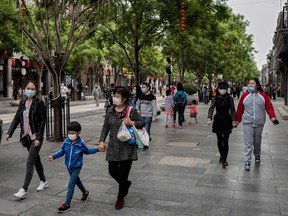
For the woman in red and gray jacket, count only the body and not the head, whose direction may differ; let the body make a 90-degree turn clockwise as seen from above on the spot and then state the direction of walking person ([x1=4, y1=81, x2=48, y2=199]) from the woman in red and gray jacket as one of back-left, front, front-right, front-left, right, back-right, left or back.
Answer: front-left

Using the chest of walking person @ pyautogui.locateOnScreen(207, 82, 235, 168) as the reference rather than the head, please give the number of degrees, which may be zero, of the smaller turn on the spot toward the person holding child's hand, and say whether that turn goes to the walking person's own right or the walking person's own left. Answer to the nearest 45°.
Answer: approximately 45° to the walking person's own right

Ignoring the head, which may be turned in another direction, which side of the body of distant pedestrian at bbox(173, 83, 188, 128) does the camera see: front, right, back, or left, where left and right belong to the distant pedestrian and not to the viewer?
back

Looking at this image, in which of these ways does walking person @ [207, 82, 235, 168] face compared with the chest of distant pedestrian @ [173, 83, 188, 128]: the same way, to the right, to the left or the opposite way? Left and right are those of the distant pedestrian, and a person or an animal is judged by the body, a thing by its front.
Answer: the opposite way

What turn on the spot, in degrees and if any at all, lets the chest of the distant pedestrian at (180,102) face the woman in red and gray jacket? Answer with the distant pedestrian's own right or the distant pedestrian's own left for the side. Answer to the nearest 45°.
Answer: approximately 180°

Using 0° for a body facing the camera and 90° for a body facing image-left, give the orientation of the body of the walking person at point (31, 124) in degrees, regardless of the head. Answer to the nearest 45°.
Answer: approximately 45°

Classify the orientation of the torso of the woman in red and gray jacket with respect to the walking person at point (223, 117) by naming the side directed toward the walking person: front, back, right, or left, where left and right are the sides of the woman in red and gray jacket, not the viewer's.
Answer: right

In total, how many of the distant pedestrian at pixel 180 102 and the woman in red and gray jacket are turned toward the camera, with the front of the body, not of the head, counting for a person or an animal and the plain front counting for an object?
1

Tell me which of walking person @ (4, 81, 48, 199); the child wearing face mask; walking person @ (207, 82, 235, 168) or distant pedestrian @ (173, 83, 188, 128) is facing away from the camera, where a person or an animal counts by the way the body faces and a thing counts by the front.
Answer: the distant pedestrian

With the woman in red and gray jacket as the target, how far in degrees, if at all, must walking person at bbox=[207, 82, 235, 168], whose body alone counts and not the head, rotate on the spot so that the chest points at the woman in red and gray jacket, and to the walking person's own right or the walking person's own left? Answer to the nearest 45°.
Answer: approximately 90° to the walking person's own left

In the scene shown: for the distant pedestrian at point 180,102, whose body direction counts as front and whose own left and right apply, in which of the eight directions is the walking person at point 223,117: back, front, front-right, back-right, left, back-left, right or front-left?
back

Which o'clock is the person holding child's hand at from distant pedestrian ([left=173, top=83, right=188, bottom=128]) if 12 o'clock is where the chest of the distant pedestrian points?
The person holding child's hand is roughly at 6 o'clock from the distant pedestrian.

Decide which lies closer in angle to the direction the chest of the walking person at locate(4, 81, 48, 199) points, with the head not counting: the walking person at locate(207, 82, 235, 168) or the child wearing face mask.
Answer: the child wearing face mask

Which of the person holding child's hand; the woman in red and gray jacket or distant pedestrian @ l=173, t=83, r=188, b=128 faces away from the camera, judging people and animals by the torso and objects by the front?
the distant pedestrian
